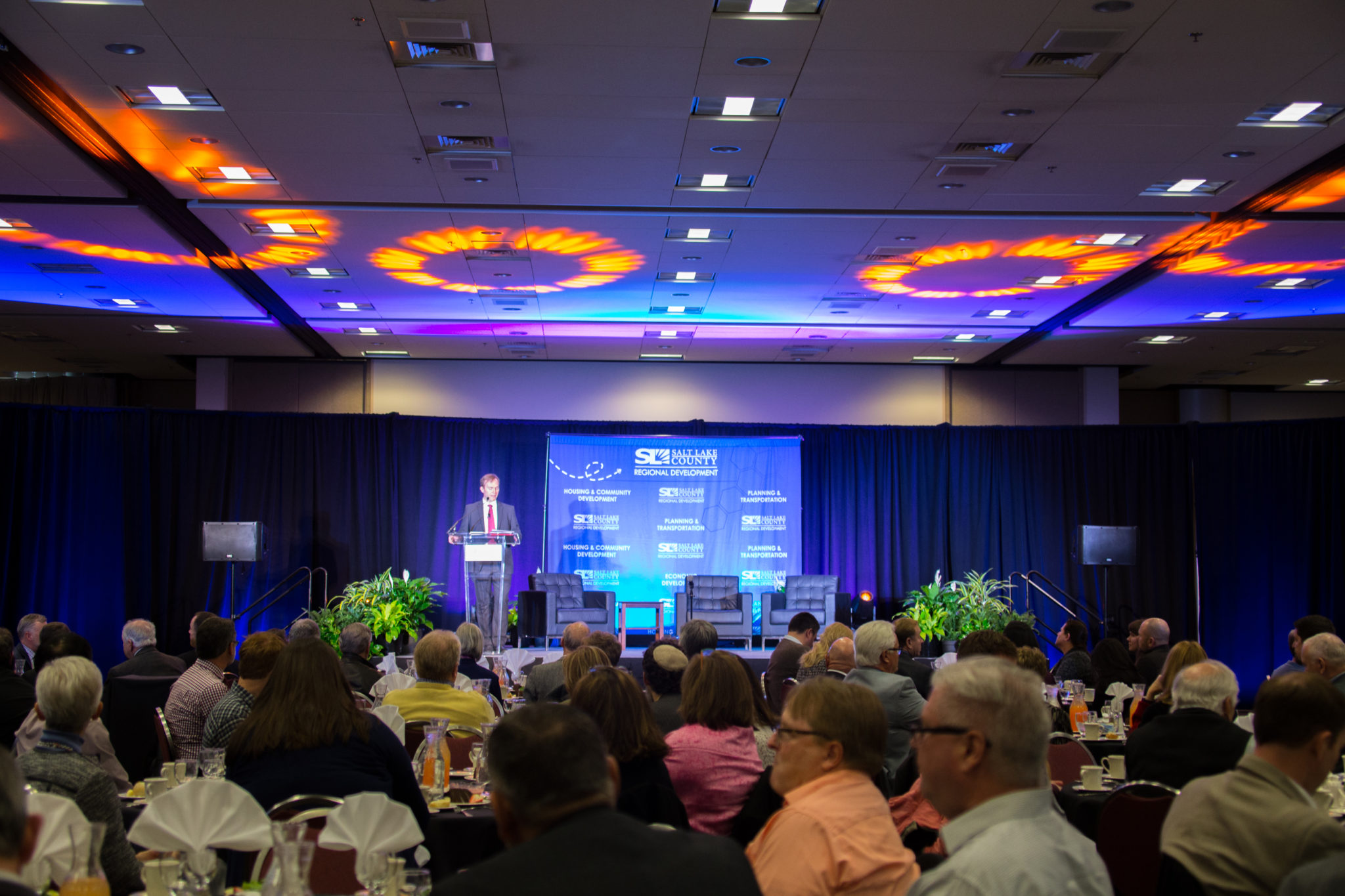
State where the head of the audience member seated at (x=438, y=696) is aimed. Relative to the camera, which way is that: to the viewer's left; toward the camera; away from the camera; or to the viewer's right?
away from the camera

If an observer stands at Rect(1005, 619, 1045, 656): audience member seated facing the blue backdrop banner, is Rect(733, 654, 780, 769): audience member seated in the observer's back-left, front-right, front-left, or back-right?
back-left

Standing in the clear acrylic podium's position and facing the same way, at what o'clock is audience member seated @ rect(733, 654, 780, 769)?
The audience member seated is roughly at 12 o'clock from the clear acrylic podium.

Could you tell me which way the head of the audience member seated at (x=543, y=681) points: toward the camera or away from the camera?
away from the camera

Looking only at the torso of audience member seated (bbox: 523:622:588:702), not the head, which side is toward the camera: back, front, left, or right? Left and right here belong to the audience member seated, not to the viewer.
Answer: back

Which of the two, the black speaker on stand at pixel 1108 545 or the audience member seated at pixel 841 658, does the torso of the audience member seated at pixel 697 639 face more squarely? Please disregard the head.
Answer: the black speaker on stand

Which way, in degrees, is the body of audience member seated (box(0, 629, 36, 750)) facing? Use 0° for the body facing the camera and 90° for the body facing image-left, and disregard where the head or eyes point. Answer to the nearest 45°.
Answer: approximately 225°

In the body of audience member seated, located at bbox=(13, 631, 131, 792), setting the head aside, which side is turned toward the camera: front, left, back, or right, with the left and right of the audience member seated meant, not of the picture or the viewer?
back

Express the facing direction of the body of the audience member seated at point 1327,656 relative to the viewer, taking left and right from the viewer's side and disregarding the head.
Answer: facing away from the viewer and to the left of the viewer

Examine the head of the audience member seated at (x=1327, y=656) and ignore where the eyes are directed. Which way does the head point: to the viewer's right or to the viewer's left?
to the viewer's left

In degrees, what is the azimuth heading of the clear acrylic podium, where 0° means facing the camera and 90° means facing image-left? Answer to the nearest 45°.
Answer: approximately 0°

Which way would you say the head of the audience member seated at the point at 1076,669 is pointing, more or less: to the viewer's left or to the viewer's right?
to the viewer's left

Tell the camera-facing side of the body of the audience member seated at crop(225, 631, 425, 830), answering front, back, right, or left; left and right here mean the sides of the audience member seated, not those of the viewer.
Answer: back
